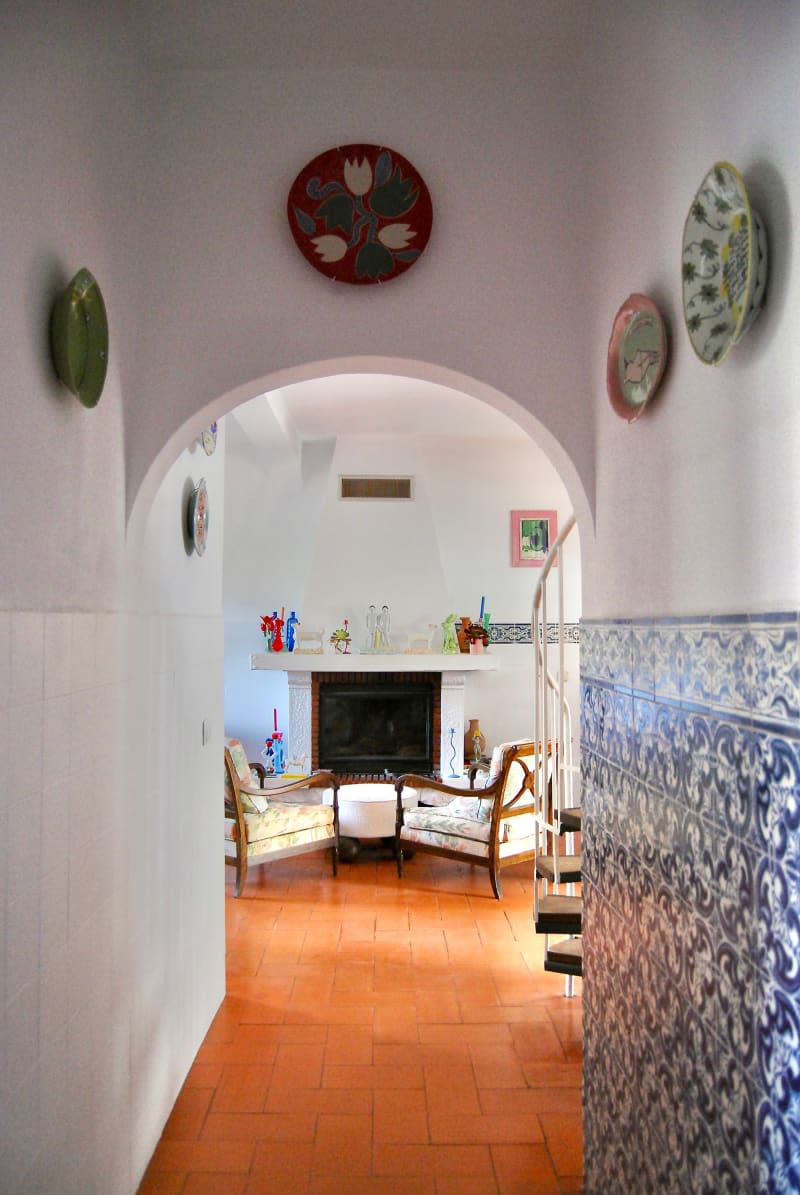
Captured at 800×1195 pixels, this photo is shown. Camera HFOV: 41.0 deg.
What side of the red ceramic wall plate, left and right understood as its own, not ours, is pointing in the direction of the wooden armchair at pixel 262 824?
back

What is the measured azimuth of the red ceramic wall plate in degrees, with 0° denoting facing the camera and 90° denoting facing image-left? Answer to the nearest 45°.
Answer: approximately 0°

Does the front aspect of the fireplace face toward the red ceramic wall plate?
yes

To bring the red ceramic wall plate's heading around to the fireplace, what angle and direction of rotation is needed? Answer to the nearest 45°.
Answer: approximately 180°

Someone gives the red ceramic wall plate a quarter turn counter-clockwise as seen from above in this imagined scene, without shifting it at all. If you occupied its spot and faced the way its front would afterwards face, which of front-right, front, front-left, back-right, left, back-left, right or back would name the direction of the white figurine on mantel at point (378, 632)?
left

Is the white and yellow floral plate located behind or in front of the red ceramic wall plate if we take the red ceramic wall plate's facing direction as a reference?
in front

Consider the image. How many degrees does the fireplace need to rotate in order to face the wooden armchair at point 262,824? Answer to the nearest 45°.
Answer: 0° — it already faces it

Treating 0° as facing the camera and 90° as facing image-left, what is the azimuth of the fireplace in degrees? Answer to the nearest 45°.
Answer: approximately 0°

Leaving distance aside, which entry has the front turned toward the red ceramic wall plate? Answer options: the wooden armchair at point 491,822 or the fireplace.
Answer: the fireplace

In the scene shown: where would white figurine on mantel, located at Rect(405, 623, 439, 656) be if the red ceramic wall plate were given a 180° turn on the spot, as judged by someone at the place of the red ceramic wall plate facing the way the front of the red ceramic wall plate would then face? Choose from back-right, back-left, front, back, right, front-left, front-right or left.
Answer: front
